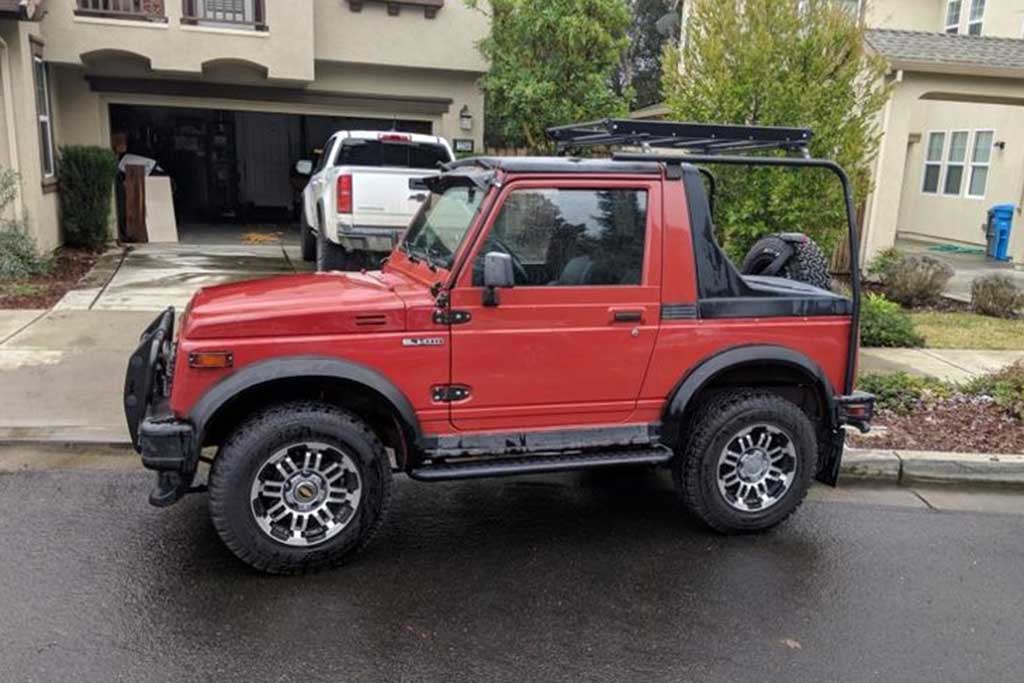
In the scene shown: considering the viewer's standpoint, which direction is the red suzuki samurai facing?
facing to the left of the viewer

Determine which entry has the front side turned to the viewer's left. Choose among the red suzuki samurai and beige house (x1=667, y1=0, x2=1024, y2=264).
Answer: the red suzuki samurai

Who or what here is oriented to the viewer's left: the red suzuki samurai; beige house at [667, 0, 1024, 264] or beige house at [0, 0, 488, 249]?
the red suzuki samurai

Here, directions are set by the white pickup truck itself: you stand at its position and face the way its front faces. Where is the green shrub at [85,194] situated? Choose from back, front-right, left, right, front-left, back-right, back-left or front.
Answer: front-left

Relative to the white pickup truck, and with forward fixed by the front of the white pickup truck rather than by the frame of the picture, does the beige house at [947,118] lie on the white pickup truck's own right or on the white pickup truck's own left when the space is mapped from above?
on the white pickup truck's own right

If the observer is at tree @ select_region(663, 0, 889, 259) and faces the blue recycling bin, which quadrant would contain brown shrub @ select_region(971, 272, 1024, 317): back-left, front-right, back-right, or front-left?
front-right

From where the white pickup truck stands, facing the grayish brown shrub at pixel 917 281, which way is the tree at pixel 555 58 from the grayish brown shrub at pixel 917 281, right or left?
left

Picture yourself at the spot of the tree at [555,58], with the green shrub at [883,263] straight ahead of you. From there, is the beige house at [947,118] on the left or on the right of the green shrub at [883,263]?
left

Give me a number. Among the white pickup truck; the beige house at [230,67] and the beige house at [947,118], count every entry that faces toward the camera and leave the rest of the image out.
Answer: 2

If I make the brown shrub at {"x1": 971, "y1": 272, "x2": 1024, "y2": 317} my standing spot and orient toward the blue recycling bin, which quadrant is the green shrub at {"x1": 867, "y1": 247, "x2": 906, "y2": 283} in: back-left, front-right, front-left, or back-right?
front-left

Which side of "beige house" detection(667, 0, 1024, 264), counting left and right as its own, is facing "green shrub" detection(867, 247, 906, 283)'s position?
front

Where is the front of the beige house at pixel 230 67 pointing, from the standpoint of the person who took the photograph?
facing the viewer

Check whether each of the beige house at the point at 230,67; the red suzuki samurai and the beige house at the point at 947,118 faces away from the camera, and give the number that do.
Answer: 0

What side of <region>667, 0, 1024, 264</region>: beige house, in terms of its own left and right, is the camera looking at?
front

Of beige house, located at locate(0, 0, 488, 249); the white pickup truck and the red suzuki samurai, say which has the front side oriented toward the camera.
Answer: the beige house

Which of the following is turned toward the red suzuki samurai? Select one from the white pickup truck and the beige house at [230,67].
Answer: the beige house

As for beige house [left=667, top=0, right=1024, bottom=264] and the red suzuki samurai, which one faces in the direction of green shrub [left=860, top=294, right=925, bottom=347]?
the beige house

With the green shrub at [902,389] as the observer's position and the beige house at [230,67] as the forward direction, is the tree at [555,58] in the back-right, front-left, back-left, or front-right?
front-right

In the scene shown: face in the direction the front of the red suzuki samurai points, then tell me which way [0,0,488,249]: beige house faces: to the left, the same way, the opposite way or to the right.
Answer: to the left

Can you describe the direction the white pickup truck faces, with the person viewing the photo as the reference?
facing away from the viewer

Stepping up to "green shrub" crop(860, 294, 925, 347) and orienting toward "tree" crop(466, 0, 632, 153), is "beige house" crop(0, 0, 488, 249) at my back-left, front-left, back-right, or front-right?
front-left

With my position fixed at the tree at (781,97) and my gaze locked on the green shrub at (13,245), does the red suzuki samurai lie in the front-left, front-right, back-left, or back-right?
front-left

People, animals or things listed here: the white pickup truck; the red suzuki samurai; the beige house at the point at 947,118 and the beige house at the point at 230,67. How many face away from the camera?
1
